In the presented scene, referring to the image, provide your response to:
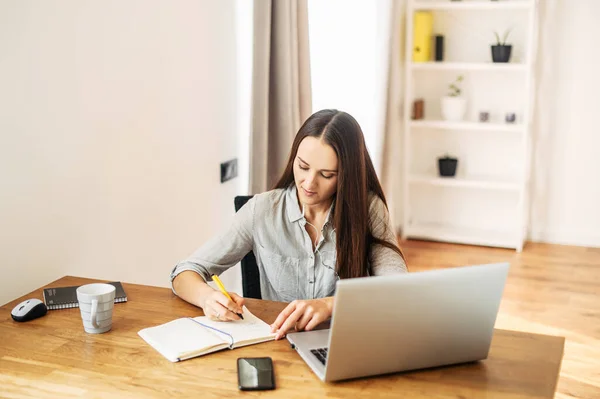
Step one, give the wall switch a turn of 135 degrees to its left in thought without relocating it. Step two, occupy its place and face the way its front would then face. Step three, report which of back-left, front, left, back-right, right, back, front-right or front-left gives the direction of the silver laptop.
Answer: back

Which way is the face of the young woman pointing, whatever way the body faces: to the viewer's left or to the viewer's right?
to the viewer's left

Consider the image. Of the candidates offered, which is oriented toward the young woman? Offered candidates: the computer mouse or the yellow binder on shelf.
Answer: the yellow binder on shelf

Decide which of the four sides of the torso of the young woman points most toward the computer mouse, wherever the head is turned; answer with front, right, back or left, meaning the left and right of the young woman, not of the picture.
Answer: right

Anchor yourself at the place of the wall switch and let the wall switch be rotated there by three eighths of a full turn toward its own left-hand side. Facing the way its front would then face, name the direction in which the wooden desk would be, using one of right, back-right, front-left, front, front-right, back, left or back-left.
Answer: back

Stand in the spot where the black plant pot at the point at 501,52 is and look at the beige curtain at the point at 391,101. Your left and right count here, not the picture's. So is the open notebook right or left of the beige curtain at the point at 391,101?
left

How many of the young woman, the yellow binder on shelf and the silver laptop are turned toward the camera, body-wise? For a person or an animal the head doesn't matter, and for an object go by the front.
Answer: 2

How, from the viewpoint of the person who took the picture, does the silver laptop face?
facing away from the viewer and to the left of the viewer

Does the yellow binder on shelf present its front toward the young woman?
yes

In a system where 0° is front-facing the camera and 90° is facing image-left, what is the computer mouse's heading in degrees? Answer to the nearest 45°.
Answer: approximately 45°

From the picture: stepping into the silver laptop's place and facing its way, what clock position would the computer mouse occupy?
The computer mouse is roughly at 11 o'clock from the silver laptop.
